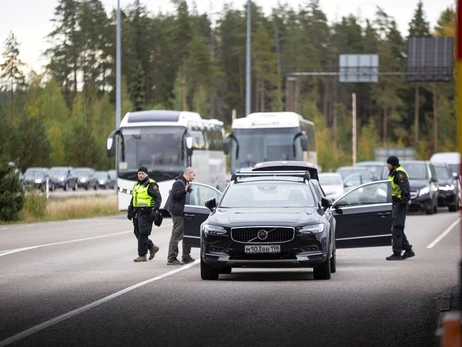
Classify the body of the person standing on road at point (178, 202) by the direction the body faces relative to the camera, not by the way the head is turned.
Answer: to the viewer's right

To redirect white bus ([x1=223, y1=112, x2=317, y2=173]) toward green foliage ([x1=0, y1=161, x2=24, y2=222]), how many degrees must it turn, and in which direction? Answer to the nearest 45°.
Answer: approximately 45° to its right

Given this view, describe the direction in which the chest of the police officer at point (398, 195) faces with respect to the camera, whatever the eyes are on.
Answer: to the viewer's left

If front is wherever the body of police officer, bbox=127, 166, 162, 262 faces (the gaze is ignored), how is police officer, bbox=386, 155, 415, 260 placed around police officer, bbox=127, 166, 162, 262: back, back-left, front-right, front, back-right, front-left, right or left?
back-left

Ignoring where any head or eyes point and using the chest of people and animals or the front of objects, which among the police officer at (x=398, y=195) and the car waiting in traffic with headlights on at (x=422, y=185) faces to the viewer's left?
the police officer

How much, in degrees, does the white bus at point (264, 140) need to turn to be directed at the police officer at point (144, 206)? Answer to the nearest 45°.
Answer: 0° — it already faces them

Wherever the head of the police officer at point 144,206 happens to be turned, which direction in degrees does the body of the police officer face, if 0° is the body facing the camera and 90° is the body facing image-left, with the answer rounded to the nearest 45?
approximately 45°

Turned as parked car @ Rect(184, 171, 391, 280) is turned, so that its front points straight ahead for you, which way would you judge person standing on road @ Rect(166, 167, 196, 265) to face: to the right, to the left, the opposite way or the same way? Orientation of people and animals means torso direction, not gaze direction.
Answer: to the left

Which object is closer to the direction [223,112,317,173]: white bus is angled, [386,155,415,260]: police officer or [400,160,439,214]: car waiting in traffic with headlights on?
the police officer

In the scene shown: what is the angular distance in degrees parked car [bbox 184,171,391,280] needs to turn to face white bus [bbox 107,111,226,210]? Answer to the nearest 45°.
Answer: approximately 180°

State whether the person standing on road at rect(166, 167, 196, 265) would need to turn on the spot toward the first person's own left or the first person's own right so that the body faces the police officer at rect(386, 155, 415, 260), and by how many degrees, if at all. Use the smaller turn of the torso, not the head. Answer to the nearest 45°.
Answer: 0° — they already face them

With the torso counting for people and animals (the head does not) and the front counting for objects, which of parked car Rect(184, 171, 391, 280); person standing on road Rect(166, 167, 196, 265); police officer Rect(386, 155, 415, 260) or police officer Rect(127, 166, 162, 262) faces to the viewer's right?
the person standing on road
